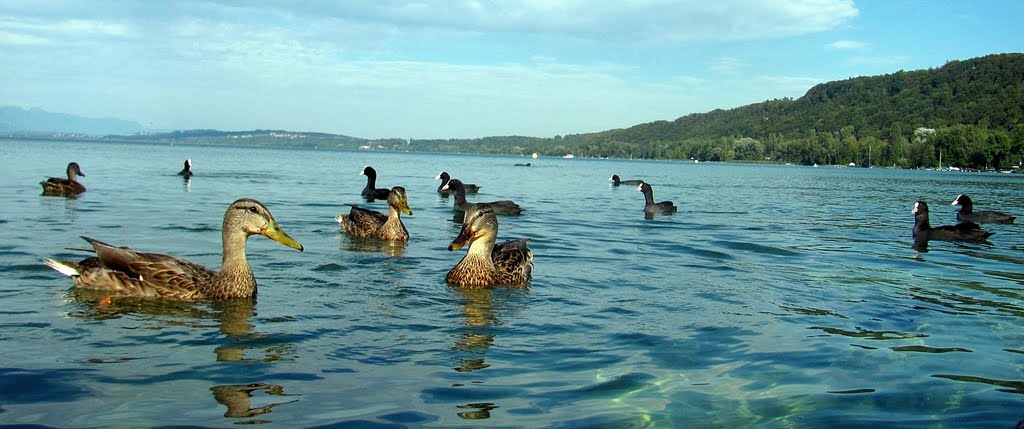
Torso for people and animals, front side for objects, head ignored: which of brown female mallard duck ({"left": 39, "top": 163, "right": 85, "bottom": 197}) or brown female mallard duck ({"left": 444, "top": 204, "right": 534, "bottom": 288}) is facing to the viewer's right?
brown female mallard duck ({"left": 39, "top": 163, "right": 85, "bottom": 197})

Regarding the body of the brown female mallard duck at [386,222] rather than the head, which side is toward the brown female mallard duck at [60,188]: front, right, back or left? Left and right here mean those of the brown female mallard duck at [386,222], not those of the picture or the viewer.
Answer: back

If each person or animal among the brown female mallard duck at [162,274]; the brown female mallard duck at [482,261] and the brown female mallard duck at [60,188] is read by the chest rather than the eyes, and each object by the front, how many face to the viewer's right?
2

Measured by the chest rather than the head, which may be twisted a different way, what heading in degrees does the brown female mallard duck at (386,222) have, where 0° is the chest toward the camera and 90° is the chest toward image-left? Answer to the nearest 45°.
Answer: approximately 315°

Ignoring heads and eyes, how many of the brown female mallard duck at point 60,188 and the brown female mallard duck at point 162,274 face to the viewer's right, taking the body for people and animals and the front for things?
2

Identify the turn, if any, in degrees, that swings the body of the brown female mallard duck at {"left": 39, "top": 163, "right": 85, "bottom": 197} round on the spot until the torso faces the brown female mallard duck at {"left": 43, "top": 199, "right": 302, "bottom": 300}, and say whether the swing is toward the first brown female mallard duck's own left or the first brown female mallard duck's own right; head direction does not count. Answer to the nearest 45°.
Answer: approximately 90° to the first brown female mallard duck's own right

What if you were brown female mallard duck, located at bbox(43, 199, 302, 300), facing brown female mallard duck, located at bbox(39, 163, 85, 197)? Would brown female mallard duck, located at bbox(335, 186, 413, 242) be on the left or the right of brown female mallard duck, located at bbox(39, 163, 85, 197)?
right

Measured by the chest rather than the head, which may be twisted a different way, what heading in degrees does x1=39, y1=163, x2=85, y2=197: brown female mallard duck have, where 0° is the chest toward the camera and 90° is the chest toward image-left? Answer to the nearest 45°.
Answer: approximately 270°

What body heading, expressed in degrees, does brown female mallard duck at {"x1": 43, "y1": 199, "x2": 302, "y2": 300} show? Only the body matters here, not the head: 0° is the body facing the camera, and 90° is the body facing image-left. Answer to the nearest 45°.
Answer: approximately 270°

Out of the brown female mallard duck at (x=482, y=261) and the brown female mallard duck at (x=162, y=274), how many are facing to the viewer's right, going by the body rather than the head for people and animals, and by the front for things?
1
